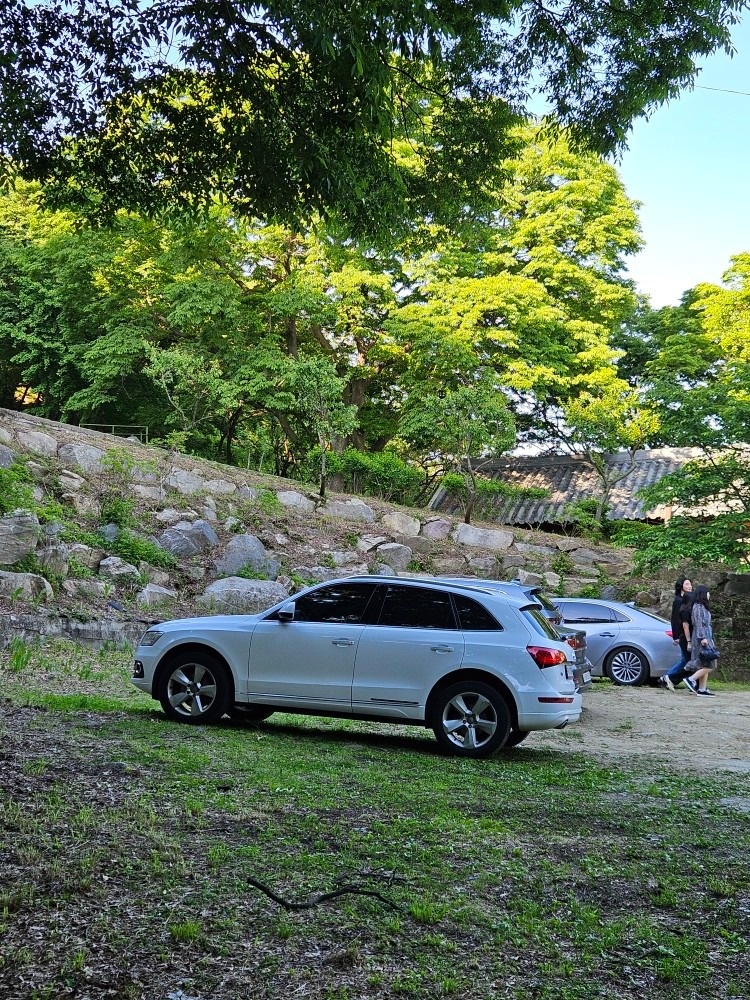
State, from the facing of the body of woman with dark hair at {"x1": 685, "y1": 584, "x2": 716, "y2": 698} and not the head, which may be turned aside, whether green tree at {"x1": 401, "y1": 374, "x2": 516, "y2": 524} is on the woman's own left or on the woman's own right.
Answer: on the woman's own left

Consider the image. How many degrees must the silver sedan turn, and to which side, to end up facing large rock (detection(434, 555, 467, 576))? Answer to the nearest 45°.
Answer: approximately 45° to its right

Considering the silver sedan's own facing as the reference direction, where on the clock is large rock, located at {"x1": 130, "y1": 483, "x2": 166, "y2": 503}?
The large rock is roughly at 12 o'clock from the silver sedan.

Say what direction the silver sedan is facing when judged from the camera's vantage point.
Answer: facing to the left of the viewer

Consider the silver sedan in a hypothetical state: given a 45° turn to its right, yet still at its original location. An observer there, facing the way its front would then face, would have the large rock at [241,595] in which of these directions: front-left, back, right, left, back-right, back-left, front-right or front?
front-left

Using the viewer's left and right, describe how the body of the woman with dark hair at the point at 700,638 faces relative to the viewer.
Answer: facing to the right of the viewer

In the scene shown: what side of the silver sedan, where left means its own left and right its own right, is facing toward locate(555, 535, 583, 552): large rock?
right

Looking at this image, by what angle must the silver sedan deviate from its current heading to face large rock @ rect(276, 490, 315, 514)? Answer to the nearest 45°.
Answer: approximately 45° to its right

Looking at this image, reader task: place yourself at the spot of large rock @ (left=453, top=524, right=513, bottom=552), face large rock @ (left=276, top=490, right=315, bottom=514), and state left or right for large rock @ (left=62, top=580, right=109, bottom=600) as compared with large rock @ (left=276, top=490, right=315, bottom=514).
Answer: left
